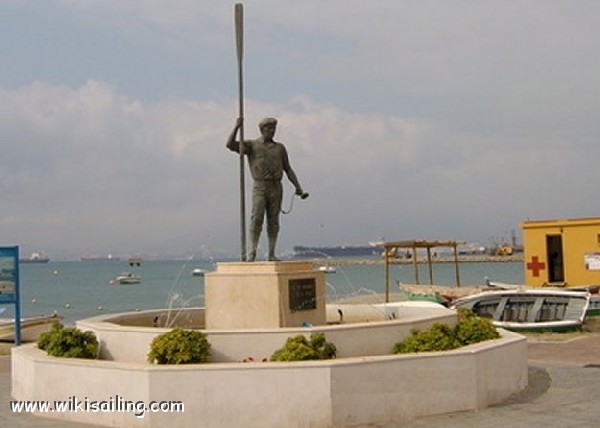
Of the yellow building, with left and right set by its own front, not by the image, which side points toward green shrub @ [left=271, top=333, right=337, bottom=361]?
front

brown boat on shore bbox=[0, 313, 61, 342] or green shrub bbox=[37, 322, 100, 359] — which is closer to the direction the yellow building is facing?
the green shrub

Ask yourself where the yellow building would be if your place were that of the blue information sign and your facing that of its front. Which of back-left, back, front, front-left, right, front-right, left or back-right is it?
left

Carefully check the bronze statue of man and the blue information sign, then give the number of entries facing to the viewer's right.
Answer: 0

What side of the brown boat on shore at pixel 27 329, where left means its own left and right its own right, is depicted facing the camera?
right

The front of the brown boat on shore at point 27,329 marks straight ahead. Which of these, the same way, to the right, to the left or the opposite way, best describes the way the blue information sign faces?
to the right

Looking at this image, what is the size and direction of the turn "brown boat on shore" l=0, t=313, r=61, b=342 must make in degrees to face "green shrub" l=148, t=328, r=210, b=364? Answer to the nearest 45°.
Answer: approximately 90° to its right

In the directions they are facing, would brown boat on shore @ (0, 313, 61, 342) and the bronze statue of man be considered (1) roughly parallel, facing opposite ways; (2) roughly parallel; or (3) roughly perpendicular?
roughly perpendicular

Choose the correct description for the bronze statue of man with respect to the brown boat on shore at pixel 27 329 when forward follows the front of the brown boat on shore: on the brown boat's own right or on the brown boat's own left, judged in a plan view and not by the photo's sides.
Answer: on the brown boat's own right
